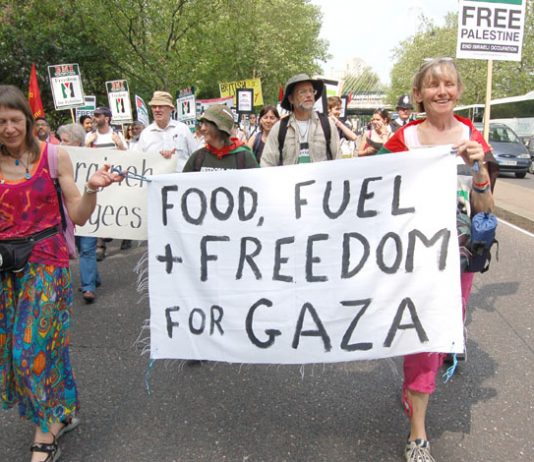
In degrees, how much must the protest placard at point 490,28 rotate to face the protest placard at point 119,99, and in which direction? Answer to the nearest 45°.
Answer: approximately 90° to its right

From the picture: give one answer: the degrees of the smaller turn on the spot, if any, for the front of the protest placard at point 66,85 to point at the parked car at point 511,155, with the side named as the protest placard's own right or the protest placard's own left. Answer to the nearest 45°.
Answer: approximately 90° to the protest placard's own left

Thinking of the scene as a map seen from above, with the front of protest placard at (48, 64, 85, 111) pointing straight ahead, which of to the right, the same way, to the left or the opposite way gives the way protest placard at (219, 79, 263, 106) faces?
the same way

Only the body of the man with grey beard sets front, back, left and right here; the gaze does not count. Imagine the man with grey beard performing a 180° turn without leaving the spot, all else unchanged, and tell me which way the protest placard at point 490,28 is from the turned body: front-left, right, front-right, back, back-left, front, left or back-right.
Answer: front-right

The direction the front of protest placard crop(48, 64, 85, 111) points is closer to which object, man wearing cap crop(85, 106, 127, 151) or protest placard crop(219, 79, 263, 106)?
the man wearing cap

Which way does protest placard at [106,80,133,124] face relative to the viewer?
toward the camera

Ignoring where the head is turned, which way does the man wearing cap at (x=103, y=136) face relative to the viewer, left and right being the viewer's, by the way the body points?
facing the viewer

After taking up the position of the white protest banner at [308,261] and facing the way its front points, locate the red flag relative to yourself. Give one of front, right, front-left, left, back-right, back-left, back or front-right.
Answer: back-right

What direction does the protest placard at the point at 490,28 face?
toward the camera

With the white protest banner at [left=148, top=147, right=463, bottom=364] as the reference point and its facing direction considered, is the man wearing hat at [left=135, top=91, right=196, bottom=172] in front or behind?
behind

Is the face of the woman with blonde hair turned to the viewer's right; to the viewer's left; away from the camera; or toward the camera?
toward the camera

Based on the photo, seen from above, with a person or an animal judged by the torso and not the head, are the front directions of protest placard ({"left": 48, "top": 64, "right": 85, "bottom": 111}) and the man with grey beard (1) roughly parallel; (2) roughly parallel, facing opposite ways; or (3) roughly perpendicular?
roughly parallel

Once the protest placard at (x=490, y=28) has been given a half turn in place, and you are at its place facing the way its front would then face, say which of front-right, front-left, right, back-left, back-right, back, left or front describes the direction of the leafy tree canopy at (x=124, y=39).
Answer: front-left

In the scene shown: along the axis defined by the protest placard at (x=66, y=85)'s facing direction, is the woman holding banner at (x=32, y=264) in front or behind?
in front

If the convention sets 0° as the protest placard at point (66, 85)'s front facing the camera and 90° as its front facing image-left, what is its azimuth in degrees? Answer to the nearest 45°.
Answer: approximately 0°

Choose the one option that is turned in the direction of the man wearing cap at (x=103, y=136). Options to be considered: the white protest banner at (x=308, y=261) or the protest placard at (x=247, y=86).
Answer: the protest placard
